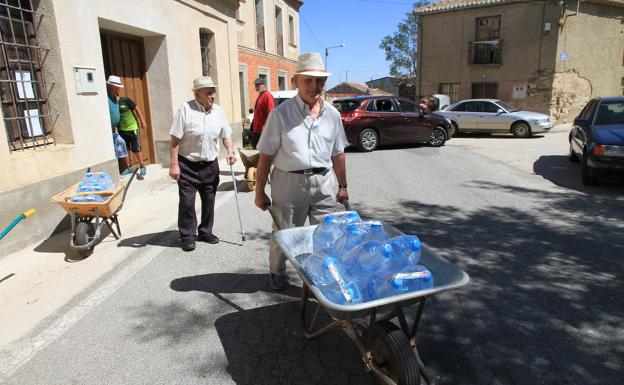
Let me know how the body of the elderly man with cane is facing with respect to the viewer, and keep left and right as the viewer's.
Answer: facing the viewer and to the right of the viewer

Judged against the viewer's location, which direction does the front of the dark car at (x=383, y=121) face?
facing away from the viewer and to the right of the viewer

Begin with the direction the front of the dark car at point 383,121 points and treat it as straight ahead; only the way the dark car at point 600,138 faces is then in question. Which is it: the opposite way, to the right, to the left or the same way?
to the right

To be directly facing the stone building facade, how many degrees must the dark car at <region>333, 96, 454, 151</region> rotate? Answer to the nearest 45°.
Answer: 0° — it already faces it

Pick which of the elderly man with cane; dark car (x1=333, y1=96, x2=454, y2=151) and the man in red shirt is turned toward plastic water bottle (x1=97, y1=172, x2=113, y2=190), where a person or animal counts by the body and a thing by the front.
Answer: the man in red shirt

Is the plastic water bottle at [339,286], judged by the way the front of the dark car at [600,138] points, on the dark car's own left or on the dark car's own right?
on the dark car's own left

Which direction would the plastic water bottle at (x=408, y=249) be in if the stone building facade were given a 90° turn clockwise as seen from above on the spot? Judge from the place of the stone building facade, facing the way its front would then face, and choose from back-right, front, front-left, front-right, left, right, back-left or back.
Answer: back-left

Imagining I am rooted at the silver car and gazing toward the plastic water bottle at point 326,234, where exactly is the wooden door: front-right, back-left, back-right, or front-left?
front-right

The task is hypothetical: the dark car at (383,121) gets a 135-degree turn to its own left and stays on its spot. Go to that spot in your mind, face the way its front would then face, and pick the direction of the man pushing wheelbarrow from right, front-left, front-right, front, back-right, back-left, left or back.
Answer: left

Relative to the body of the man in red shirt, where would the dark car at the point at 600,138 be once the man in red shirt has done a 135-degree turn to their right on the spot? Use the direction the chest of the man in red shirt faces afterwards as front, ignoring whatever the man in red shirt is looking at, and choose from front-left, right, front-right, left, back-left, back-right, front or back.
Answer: right

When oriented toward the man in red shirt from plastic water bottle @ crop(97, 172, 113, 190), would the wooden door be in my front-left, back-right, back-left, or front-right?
front-left

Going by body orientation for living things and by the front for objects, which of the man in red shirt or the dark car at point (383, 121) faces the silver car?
the dark car

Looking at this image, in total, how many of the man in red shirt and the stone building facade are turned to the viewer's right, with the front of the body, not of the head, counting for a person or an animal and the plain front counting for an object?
0

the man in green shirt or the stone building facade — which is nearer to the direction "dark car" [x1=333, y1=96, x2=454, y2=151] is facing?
the stone building facade

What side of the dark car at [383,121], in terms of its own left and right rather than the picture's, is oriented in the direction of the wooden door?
back

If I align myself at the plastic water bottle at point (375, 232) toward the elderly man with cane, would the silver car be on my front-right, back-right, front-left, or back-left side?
front-right

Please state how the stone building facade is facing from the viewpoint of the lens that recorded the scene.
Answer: facing the viewer and to the left of the viewer

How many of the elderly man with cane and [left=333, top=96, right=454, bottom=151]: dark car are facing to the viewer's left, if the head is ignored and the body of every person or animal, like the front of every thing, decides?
0
